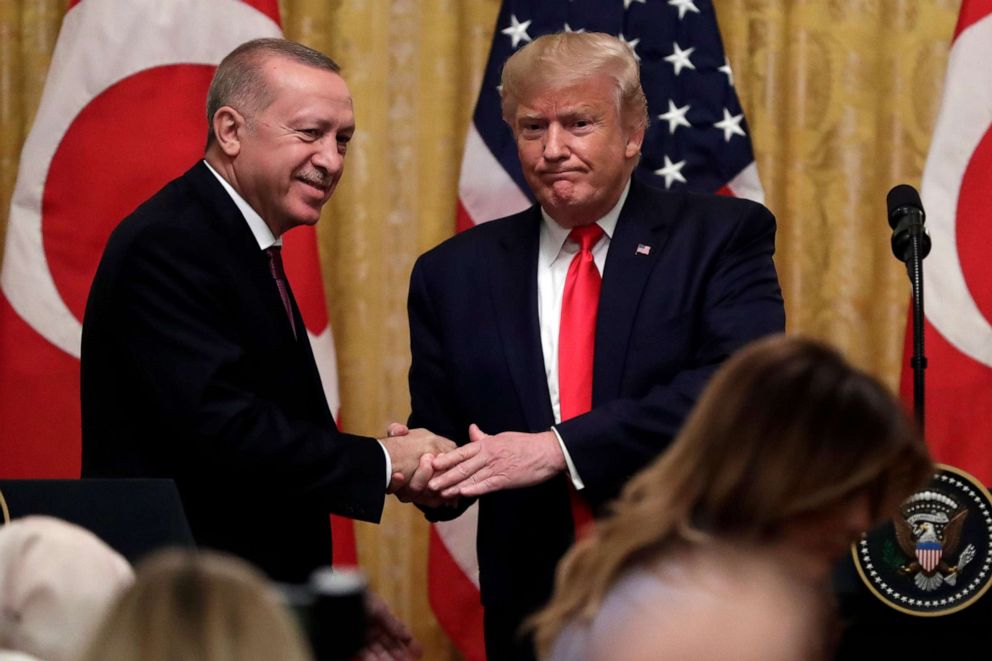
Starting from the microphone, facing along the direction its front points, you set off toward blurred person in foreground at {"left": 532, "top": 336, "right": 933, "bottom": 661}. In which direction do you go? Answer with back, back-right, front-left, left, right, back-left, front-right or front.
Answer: back

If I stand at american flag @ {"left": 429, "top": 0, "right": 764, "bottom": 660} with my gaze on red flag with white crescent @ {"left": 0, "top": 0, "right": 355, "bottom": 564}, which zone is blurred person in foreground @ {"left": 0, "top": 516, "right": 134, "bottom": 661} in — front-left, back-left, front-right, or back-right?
front-left

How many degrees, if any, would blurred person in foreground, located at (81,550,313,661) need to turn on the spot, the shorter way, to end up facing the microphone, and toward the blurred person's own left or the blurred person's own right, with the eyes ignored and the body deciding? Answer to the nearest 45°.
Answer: approximately 45° to the blurred person's own right

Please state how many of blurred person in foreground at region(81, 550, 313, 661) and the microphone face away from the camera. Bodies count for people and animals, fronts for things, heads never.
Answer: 2

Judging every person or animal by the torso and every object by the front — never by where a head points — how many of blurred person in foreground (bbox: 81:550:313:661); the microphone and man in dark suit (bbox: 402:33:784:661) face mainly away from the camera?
2

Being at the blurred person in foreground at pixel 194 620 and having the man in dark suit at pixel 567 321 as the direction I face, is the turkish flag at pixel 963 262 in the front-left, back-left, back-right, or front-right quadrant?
front-right

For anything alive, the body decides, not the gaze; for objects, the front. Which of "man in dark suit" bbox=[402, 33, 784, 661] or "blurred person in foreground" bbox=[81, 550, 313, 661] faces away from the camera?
the blurred person in foreground

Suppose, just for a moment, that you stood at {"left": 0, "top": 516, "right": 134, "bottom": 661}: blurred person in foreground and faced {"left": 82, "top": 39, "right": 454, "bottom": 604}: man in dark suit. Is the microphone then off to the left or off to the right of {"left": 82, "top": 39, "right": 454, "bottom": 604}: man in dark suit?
right

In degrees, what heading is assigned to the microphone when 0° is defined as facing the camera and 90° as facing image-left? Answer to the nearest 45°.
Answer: approximately 180°

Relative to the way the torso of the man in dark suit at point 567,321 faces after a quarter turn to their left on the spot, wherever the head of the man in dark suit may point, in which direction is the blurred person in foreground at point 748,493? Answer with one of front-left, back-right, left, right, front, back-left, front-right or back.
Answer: front-right

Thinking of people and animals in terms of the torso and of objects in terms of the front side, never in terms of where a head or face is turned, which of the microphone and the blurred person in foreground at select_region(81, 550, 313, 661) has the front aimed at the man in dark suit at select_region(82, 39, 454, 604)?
the blurred person in foreground

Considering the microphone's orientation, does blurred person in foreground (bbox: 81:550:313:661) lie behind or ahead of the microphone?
behind

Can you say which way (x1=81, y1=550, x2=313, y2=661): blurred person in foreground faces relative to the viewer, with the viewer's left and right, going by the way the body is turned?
facing away from the viewer

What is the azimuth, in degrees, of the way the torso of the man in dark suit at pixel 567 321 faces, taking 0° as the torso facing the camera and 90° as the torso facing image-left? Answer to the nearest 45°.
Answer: approximately 45°

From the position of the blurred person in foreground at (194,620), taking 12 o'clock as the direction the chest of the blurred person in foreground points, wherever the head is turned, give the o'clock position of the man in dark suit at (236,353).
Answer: The man in dark suit is roughly at 12 o'clock from the blurred person in foreground.

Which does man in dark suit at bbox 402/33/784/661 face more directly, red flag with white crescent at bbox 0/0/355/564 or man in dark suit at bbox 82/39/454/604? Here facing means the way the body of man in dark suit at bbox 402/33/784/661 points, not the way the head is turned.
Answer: the man in dark suit

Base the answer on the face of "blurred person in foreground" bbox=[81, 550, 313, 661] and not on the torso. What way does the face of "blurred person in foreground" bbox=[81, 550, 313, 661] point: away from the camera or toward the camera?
away from the camera

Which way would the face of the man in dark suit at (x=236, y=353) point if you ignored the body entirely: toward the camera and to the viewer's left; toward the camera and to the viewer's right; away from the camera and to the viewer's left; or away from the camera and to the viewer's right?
toward the camera and to the viewer's right
